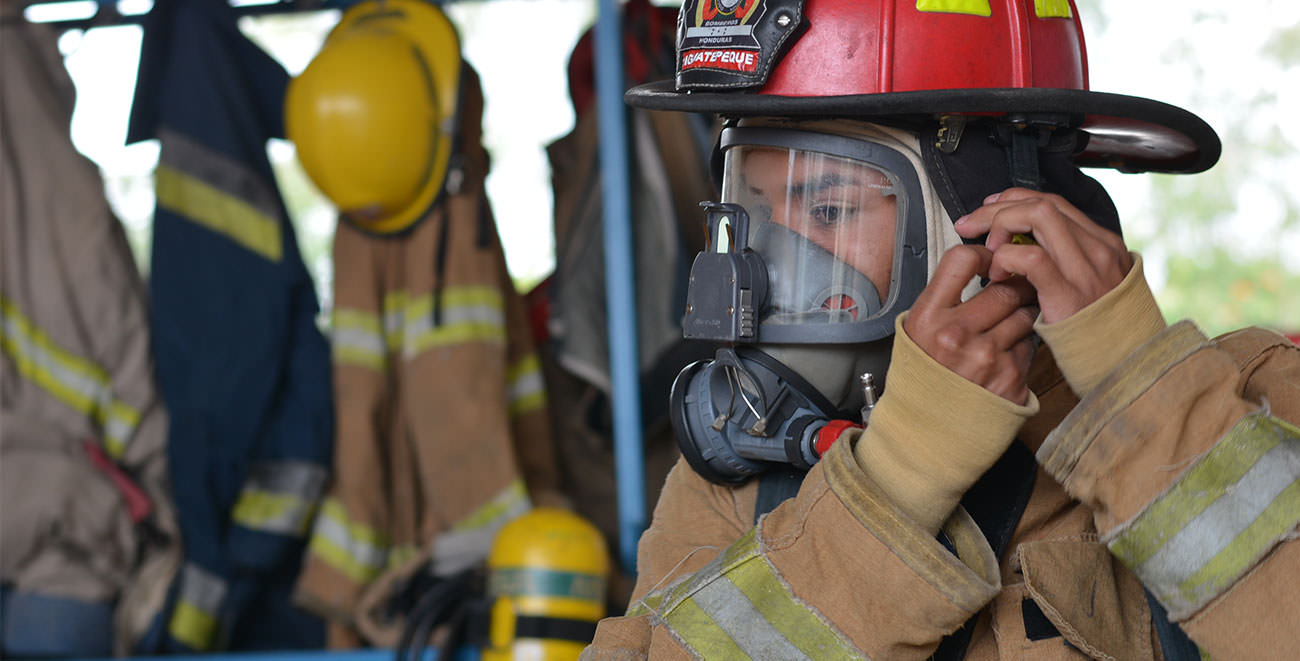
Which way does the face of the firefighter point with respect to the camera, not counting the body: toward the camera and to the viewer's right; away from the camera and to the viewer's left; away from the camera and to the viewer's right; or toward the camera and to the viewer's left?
toward the camera and to the viewer's left

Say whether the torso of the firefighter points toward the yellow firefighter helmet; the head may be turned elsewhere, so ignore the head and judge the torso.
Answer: no

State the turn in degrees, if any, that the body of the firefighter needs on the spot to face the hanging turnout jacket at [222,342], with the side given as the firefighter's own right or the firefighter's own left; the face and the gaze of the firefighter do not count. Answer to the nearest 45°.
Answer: approximately 90° to the firefighter's own right

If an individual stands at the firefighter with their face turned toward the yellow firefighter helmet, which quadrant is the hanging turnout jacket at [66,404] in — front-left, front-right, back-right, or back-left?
front-left

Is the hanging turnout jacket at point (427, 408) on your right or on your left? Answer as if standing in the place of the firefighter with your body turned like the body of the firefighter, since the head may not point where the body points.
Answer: on your right

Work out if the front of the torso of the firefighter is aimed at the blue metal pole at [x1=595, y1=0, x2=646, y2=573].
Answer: no

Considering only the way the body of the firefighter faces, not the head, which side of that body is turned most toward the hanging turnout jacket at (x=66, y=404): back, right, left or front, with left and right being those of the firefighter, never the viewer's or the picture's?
right

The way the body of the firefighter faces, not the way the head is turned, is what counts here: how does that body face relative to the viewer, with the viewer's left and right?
facing the viewer and to the left of the viewer

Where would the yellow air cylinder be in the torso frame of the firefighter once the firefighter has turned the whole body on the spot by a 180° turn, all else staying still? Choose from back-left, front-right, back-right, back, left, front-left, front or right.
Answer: left
